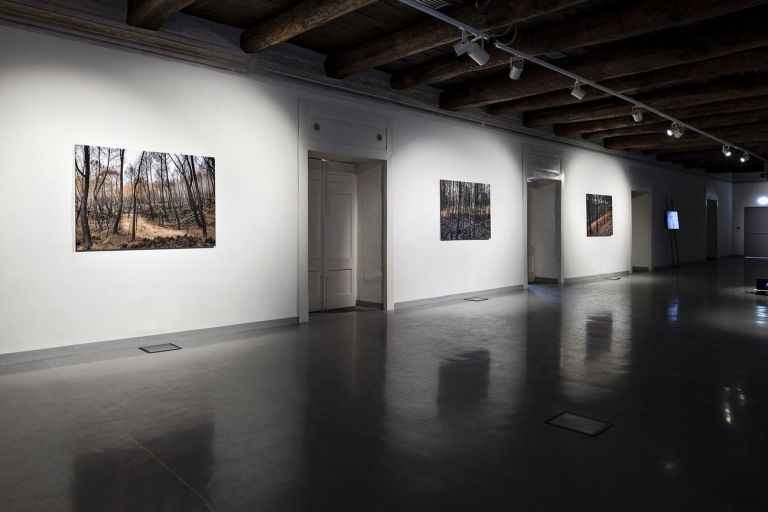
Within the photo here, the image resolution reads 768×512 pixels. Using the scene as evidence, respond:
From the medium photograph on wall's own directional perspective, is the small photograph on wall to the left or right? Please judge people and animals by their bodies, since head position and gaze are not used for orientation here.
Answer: on its left

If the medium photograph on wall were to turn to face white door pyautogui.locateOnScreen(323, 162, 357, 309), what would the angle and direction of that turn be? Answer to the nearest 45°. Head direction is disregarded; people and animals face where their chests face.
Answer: approximately 90° to its right

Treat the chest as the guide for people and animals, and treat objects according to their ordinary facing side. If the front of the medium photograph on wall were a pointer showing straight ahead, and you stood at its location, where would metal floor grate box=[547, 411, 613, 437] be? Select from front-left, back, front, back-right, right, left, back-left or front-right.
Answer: front-right

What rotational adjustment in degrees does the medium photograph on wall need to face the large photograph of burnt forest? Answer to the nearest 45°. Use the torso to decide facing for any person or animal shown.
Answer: approximately 90° to its right

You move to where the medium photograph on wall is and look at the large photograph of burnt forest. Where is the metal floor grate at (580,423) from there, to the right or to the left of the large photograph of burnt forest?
left

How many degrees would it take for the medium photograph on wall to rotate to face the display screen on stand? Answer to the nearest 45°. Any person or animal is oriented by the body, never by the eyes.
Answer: approximately 90° to its left

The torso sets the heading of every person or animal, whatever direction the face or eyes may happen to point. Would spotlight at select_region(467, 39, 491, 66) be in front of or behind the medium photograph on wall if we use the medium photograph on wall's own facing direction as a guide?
in front

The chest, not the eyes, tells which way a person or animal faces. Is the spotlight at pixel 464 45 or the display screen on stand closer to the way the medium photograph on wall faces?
the spotlight

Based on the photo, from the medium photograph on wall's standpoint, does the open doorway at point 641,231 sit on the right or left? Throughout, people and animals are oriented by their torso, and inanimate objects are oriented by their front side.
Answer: on its left

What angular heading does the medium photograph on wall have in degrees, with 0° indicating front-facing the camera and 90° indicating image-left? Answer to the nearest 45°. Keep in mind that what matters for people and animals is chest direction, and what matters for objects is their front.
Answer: approximately 315°

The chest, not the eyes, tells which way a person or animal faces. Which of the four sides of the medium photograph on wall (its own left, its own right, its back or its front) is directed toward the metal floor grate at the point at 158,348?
right

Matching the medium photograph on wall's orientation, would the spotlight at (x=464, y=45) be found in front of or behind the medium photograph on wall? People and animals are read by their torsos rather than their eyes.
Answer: in front
